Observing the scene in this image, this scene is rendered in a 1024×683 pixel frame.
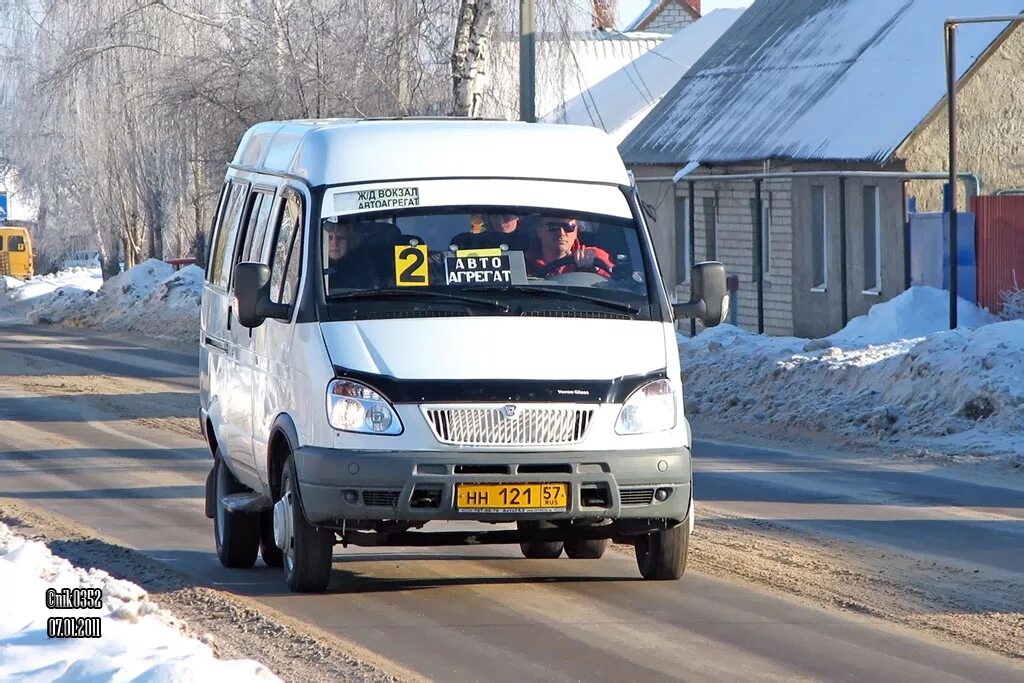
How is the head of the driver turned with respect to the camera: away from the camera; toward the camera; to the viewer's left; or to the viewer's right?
toward the camera

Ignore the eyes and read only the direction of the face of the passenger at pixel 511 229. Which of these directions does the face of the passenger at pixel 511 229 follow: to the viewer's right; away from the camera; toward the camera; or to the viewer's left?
toward the camera

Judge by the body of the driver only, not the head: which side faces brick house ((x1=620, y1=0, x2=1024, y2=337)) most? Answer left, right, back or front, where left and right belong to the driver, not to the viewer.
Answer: back

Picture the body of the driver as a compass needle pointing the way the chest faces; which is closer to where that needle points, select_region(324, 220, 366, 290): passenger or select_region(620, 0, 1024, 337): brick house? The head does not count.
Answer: the passenger

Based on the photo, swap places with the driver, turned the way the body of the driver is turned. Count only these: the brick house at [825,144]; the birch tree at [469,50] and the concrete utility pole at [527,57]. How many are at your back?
3

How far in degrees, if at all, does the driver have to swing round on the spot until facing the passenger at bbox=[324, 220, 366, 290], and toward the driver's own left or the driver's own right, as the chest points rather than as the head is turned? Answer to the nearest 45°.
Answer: approximately 90° to the driver's own right

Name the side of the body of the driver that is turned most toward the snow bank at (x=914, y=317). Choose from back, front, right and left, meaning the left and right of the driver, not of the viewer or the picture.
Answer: back

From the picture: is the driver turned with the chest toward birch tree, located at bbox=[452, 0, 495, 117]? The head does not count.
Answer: no

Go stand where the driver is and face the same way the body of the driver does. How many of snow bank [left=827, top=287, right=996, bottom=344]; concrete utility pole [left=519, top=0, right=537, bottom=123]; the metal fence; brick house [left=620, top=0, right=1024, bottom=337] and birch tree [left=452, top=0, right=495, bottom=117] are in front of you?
0

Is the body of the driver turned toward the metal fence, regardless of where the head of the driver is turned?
no

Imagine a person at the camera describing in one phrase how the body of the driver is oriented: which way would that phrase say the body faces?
toward the camera

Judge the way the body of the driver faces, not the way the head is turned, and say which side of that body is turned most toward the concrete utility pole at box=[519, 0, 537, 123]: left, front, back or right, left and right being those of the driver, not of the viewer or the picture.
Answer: back
